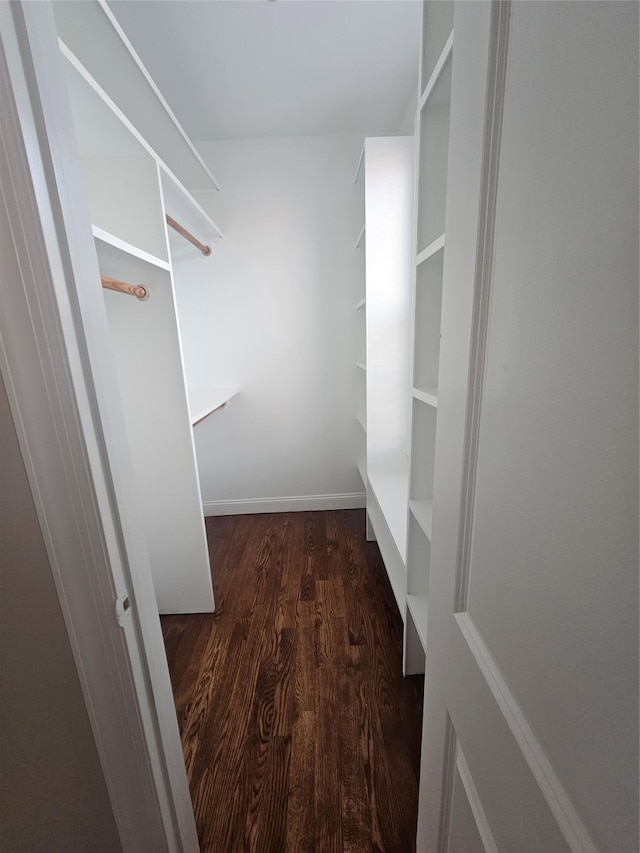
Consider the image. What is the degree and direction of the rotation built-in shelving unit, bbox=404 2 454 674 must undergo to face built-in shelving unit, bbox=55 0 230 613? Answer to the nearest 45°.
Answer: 0° — it already faces it

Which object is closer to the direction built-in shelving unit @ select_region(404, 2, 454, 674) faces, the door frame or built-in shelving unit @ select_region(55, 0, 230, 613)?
the built-in shelving unit

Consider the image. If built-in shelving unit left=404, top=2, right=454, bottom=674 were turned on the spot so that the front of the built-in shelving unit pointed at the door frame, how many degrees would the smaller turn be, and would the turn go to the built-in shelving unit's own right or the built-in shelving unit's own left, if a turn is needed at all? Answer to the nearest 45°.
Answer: approximately 45° to the built-in shelving unit's own left

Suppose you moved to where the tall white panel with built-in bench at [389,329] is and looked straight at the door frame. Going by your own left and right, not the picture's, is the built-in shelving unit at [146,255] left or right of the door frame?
right

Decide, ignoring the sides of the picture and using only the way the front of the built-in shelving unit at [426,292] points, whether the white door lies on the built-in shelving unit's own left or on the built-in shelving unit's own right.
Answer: on the built-in shelving unit's own left

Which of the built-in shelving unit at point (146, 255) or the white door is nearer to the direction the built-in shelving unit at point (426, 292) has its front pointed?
the built-in shelving unit

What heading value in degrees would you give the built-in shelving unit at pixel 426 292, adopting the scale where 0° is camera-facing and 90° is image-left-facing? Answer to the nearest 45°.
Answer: approximately 90°

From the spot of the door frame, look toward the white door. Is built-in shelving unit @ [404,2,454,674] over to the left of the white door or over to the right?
left
